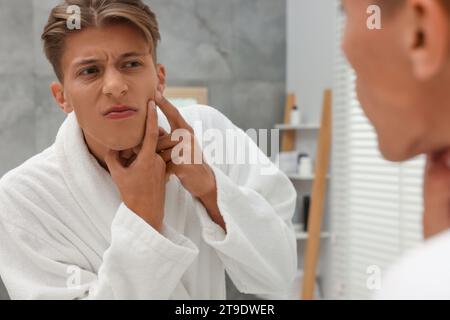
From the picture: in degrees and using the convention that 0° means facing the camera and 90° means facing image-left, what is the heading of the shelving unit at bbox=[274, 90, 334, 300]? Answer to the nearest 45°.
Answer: approximately 45°
